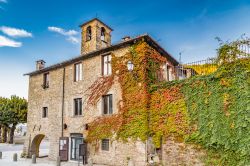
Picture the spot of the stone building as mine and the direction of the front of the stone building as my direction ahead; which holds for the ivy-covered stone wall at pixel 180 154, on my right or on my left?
on my left

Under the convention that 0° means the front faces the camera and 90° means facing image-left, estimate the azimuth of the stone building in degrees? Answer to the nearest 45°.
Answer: approximately 45°
